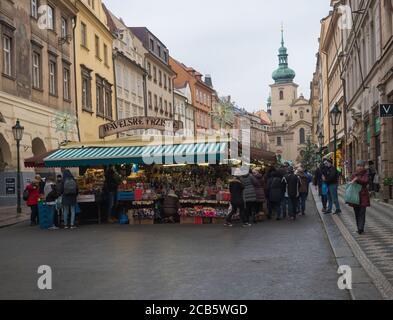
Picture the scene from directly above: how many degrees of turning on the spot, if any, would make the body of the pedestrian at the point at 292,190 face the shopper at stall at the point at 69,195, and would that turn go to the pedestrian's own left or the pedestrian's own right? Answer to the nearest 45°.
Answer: approximately 90° to the pedestrian's own left

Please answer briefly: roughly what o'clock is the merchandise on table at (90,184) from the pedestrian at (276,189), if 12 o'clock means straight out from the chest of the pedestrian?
The merchandise on table is roughly at 9 o'clock from the pedestrian.

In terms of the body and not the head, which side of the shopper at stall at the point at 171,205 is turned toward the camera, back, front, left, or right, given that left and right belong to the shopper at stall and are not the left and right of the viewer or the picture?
back

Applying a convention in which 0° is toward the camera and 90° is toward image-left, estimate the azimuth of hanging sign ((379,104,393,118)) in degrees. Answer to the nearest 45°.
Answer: approximately 0°

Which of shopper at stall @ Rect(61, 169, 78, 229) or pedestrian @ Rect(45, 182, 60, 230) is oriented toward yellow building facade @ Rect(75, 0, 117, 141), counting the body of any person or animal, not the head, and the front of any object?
the shopper at stall

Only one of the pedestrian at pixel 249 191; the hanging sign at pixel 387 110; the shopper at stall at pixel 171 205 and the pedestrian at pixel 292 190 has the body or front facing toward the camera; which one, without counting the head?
the hanging sign

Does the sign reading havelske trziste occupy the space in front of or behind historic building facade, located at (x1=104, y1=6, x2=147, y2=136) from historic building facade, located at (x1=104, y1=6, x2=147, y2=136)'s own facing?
in front

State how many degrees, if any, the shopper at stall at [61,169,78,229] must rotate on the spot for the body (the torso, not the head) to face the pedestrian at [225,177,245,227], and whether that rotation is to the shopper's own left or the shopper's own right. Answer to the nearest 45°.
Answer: approximately 135° to the shopper's own right

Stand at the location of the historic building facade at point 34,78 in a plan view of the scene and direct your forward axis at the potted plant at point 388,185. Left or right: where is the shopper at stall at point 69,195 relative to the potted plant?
right

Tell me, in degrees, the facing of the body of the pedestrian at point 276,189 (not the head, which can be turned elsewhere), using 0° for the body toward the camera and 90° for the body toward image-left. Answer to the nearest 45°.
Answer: approximately 180°

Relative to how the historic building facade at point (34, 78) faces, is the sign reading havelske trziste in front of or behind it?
in front
